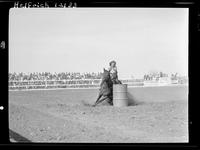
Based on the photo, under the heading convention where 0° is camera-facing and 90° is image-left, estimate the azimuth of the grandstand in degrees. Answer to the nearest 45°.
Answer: approximately 0°
